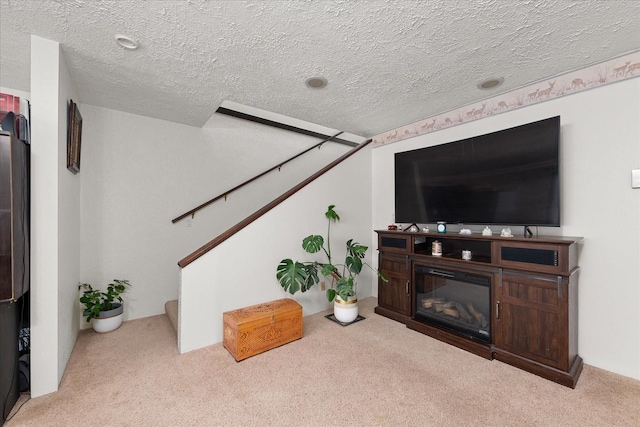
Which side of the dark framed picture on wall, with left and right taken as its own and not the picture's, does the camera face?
right

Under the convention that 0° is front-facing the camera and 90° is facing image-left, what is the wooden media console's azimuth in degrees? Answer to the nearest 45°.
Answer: approximately 45°

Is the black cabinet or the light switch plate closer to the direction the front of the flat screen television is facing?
the black cabinet

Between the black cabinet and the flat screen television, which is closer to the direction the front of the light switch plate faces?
the black cabinet

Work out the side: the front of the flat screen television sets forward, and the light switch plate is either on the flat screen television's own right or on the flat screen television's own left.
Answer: on the flat screen television's own left

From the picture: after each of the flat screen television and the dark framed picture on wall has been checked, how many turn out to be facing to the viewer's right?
1
